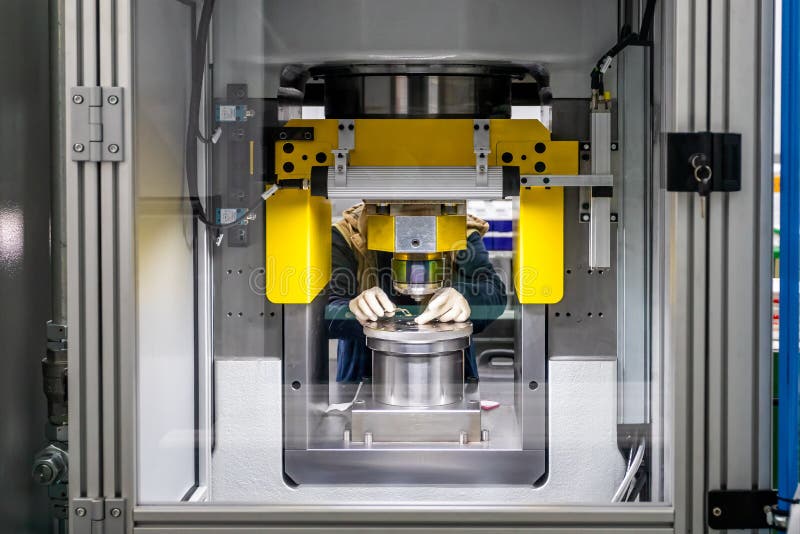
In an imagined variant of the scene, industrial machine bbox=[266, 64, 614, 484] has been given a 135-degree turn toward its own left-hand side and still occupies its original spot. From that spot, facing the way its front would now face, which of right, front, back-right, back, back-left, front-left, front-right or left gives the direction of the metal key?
right

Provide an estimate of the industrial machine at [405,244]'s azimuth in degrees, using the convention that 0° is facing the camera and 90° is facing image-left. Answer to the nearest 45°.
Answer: approximately 0°

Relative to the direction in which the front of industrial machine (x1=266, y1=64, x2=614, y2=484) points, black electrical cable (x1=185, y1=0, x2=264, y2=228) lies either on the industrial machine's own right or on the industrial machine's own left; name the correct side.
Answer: on the industrial machine's own right
